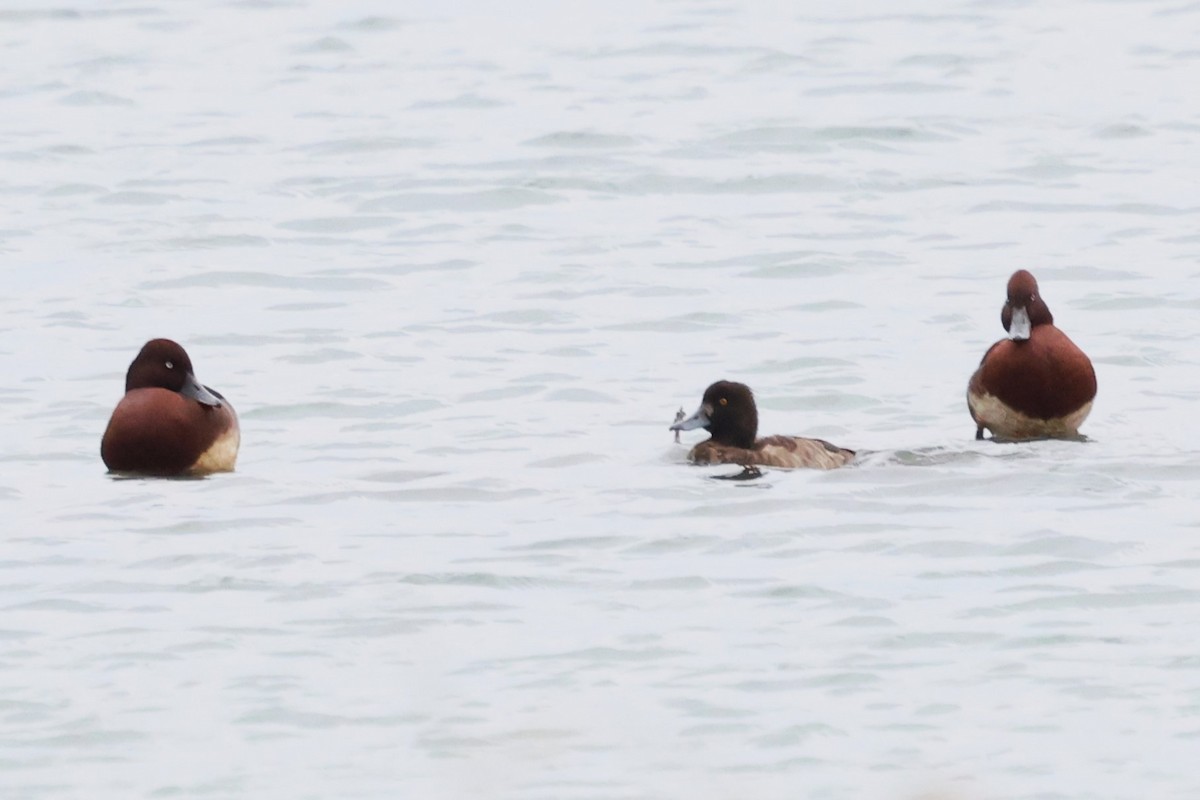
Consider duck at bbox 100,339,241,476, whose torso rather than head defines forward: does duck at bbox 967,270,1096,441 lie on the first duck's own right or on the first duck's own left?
on the first duck's own left

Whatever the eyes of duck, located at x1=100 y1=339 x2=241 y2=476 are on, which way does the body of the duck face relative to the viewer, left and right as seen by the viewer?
facing the viewer and to the left of the viewer

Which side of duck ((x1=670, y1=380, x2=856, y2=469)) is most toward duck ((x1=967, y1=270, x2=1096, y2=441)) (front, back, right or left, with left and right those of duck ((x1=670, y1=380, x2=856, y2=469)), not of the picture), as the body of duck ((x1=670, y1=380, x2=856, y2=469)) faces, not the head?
back

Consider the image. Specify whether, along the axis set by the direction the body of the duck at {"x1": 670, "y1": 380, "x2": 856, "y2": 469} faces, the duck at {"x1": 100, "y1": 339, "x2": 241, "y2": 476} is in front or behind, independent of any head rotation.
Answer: in front

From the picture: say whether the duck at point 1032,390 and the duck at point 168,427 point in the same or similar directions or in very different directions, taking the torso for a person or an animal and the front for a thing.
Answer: same or similar directions

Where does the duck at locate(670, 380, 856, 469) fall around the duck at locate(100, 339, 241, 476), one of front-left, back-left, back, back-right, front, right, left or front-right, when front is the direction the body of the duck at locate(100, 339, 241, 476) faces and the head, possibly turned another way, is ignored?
back-left

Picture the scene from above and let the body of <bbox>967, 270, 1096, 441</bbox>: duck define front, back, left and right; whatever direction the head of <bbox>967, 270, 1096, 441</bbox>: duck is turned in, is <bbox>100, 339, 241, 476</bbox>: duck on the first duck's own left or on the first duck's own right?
on the first duck's own right

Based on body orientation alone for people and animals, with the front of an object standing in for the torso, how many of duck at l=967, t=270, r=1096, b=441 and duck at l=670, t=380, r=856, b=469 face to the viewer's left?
1

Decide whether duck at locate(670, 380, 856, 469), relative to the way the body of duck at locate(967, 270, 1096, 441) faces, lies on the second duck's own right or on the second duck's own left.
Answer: on the second duck's own right

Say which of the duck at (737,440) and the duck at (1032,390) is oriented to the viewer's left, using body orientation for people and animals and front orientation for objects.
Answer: the duck at (737,440)

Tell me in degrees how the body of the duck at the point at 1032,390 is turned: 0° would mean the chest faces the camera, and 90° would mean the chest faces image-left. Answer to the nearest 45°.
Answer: approximately 0°

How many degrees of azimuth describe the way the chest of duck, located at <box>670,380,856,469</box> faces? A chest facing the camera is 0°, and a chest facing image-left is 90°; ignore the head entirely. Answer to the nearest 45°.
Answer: approximately 90°
